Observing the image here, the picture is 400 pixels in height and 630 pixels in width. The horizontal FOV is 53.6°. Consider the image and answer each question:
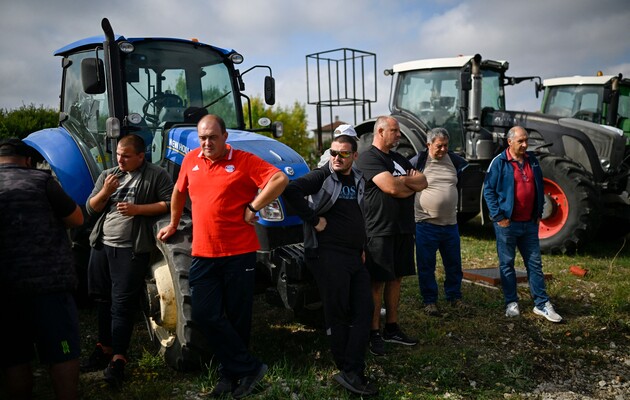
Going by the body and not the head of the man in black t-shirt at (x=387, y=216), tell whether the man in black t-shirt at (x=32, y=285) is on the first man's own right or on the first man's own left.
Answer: on the first man's own right

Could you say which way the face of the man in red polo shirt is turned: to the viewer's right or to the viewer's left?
to the viewer's left

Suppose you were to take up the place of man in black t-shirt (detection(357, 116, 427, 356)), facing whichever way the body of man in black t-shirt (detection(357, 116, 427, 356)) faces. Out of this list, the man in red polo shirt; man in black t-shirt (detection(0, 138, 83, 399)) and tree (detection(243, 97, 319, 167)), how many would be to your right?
2

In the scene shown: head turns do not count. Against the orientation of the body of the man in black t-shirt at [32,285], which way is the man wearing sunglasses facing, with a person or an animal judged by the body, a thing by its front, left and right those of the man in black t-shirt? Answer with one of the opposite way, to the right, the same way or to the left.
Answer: the opposite way

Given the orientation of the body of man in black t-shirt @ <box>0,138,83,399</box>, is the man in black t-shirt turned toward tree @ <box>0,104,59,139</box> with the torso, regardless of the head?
yes

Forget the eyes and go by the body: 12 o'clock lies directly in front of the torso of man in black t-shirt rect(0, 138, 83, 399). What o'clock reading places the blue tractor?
The blue tractor is roughly at 1 o'clock from the man in black t-shirt.

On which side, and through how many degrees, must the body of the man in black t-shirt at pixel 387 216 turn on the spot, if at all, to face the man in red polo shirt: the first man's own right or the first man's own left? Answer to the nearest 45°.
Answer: approximately 90° to the first man's own right

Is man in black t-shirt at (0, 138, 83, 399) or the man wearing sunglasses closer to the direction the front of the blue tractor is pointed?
the man wearing sunglasses

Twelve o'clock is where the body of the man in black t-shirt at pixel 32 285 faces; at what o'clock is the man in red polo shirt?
The man in red polo shirt is roughly at 3 o'clock from the man in black t-shirt.

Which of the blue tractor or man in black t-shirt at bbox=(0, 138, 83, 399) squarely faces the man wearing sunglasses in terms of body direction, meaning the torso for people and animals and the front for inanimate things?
the blue tractor

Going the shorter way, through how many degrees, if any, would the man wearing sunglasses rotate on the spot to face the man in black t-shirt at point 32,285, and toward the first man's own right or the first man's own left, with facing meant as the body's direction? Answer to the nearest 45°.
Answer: approximately 90° to the first man's own right

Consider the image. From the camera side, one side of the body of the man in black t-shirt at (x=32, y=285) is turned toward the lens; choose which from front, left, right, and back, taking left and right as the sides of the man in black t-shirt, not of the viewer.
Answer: back

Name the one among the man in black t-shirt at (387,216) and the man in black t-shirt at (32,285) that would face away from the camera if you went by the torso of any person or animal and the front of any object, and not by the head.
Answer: the man in black t-shirt at (32,285)

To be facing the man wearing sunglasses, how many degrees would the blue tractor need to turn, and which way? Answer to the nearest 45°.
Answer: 0° — it already faces them

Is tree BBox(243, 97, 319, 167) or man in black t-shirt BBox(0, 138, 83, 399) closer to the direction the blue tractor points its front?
the man in black t-shirt
